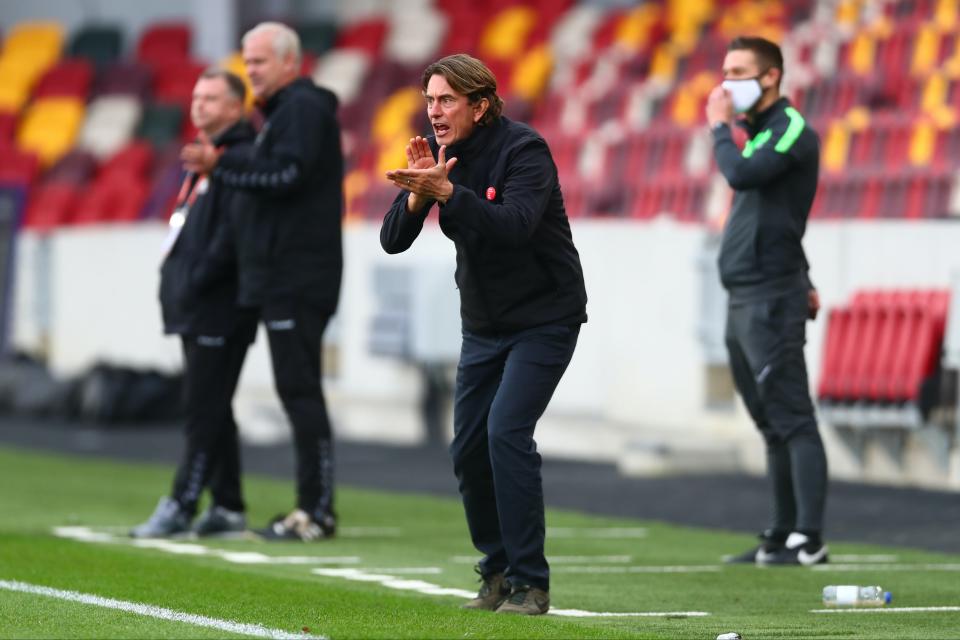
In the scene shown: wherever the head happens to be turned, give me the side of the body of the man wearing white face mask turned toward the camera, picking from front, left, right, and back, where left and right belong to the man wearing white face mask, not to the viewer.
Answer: left

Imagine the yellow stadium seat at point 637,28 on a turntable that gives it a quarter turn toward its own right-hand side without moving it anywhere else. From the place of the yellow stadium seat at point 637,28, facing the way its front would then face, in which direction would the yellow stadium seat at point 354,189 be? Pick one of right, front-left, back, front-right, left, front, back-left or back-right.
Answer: left

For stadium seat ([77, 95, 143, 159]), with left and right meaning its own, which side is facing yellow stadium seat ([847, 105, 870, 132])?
left

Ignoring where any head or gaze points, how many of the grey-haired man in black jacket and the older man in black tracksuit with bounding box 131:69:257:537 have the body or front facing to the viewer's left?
2

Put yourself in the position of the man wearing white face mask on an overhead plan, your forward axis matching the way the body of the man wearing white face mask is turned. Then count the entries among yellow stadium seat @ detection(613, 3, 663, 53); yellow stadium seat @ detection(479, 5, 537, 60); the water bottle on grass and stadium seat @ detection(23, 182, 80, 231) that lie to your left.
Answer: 1

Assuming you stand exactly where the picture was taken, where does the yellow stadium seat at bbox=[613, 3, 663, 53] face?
facing the viewer and to the left of the viewer

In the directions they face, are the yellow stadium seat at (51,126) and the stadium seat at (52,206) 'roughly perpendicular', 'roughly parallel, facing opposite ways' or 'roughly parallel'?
roughly parallel

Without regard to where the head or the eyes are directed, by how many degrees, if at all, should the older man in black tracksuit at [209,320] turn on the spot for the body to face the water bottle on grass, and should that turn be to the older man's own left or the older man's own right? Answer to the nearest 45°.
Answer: approximately 135° to the older man's own left

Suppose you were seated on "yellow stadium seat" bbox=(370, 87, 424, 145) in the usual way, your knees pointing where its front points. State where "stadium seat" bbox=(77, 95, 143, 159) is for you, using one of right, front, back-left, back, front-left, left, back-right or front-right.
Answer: right

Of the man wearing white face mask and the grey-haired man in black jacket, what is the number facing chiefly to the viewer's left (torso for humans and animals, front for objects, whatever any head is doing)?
2

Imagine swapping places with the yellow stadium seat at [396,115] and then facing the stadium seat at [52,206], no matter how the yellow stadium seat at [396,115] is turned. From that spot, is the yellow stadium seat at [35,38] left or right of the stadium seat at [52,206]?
right

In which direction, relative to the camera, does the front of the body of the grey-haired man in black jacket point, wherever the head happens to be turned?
to the viewer's left

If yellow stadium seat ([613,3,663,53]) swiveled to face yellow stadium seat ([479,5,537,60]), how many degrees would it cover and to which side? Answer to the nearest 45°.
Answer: approximately 90° to its right

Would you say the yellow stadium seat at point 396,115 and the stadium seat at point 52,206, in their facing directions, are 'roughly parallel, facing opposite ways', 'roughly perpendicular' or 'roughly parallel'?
roughly parallel

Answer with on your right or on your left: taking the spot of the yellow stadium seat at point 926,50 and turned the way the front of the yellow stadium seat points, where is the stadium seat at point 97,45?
on your right

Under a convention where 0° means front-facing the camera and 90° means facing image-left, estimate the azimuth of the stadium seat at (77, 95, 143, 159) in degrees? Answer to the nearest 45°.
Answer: approximately 45°

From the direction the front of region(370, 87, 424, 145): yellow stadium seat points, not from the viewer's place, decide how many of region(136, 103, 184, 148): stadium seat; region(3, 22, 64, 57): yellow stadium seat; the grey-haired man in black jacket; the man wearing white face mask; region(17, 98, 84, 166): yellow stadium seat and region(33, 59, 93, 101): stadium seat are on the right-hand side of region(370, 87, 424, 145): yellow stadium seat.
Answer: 4
